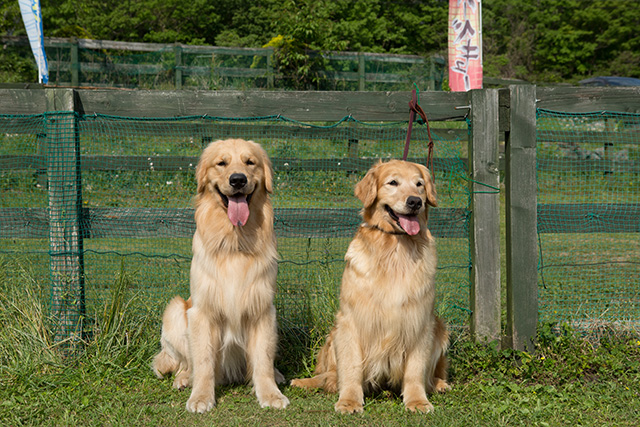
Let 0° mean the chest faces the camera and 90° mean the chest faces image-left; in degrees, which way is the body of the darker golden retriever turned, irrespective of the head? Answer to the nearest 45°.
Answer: approximately 0°

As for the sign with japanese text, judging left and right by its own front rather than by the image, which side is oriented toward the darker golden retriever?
front

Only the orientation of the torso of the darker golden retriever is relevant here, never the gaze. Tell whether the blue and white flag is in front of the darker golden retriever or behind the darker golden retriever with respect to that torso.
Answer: behind

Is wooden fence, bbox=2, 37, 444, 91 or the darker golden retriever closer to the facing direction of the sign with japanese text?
the darker golden retriever

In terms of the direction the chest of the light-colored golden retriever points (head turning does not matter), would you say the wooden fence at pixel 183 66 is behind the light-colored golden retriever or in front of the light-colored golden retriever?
behind

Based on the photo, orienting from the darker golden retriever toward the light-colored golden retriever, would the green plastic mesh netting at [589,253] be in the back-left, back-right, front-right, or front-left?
back-right

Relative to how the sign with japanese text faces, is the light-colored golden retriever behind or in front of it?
in front

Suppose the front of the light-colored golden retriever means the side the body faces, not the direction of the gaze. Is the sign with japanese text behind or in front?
behind

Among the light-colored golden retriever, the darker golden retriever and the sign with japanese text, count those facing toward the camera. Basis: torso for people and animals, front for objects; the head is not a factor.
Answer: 3

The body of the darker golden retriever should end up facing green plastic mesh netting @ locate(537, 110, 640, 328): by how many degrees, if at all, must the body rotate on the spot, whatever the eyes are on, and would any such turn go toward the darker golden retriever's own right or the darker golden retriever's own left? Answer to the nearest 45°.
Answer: approximately 135° to the darker golden retriever's own left

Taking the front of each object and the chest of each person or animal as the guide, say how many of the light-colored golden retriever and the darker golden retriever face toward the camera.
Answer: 2

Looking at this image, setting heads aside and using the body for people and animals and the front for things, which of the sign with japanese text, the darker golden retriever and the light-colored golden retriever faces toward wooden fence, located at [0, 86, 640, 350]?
the sign with japanese text
